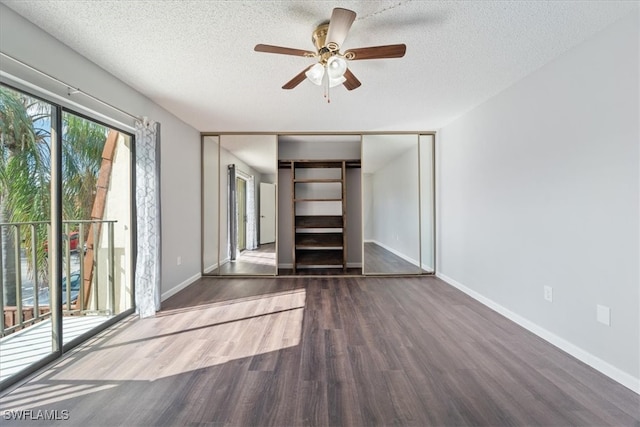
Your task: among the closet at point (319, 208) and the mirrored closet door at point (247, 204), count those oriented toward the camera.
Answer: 2

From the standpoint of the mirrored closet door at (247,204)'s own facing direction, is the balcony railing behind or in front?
in front

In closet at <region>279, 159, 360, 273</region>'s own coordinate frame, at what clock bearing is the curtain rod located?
The curtain rod is roughly at 1 o'clock from the closet.

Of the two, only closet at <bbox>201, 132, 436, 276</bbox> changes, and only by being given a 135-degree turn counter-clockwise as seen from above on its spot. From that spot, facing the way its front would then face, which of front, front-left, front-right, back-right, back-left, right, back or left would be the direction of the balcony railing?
back

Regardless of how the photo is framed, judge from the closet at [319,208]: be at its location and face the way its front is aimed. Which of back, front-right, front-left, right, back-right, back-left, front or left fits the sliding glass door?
front-right

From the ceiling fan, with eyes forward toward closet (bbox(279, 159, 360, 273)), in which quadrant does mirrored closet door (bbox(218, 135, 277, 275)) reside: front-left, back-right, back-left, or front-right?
front-left

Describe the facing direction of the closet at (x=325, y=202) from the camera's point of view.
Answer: facing the viewer

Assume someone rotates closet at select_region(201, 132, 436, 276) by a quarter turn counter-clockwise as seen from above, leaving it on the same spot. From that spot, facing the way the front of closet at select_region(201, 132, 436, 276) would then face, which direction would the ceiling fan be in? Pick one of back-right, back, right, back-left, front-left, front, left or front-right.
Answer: right

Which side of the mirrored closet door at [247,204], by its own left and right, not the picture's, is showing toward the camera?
front

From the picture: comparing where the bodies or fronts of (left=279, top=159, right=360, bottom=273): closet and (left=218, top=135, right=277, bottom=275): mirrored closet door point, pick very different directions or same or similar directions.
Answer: same or similar directions

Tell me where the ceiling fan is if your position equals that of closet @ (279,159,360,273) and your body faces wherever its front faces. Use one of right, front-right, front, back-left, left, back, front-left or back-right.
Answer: front

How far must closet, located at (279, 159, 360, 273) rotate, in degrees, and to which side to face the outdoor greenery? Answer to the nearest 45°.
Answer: approximately 45° to its right

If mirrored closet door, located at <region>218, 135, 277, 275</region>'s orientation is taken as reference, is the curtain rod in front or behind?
in front

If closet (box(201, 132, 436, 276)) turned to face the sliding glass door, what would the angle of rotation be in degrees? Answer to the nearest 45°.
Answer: approximately 45° to its right
